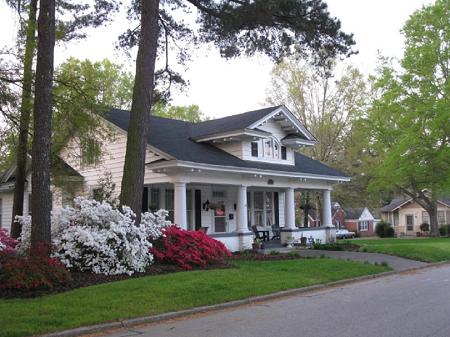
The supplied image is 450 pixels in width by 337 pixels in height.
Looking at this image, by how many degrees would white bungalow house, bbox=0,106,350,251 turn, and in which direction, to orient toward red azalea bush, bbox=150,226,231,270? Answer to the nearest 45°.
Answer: approximately 45° to its right

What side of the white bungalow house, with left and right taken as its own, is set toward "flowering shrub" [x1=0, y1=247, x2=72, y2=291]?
right

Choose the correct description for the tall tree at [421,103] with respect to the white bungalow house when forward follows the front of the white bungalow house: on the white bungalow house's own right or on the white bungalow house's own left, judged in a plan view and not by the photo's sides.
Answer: on the white bungalow house's own left

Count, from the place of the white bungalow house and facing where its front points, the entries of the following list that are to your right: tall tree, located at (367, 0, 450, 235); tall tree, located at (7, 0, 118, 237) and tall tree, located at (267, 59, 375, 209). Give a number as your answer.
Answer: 1

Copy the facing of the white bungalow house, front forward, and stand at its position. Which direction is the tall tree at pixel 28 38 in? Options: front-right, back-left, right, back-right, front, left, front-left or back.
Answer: right

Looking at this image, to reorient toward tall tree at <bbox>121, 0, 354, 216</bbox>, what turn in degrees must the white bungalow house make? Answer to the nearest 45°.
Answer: approximately 45° to its right

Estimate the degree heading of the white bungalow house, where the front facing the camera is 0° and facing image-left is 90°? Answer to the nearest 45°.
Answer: approximately 315°

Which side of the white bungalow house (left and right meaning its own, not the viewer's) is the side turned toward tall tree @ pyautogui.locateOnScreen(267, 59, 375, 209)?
left

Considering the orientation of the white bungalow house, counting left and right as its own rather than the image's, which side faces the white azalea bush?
right

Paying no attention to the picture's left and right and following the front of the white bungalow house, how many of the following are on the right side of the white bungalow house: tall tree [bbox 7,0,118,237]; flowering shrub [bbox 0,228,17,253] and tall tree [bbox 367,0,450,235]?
2

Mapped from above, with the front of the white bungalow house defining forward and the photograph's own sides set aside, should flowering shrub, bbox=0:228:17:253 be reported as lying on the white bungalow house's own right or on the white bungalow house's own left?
on the white bungalow house's own right
